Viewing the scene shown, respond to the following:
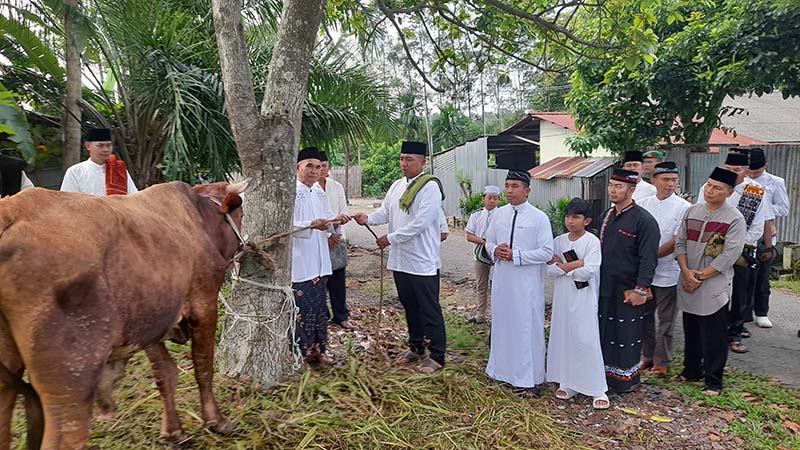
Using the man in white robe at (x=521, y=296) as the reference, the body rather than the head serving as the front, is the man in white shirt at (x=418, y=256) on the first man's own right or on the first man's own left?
on the first man's own right

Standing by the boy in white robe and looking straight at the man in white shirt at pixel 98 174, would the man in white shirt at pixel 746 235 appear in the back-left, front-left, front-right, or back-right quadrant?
back-right

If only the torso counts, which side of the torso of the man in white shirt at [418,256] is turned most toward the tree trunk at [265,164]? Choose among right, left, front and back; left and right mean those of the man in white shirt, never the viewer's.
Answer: front

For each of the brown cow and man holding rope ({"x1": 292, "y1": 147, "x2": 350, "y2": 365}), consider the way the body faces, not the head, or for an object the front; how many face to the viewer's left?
0

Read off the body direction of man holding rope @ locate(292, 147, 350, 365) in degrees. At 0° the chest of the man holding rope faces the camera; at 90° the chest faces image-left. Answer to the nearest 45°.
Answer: approximately 315°

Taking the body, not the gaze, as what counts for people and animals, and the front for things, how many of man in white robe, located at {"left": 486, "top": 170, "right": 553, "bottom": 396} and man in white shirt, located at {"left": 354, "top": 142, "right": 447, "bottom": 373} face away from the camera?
0

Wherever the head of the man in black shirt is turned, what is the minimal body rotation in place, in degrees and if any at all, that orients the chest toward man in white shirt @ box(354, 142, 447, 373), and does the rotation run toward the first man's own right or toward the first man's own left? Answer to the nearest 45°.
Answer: approximately 45° to the first man's own right

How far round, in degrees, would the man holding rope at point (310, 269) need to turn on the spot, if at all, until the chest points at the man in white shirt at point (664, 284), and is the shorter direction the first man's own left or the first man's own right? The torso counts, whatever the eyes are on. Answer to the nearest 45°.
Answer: approximately 45° to the first man's own left

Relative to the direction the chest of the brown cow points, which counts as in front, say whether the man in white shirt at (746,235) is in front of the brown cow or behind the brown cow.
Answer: in front

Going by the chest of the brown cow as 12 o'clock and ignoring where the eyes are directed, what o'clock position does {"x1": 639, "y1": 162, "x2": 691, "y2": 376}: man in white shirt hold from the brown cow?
The man in white shirt is roughly at 1 o'clock from the brown cow.

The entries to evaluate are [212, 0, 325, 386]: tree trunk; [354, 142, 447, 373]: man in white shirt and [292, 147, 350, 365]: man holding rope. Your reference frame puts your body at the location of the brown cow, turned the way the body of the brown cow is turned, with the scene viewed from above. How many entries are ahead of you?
3
